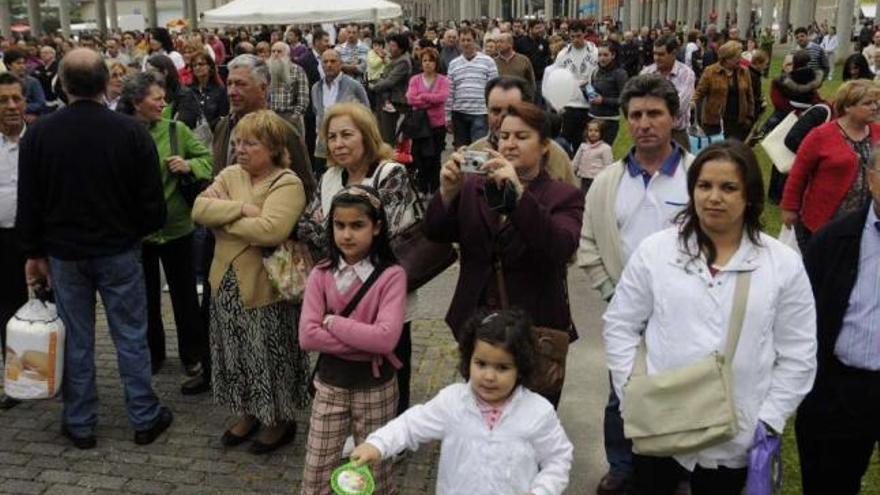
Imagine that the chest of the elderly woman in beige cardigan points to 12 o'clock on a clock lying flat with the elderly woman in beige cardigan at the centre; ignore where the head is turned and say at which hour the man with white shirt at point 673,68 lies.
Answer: The man with white shirt is roughly at 6 o'clock from the elderly woman in beige cardigan.

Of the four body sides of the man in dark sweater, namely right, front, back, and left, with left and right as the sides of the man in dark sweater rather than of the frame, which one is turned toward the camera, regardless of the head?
back

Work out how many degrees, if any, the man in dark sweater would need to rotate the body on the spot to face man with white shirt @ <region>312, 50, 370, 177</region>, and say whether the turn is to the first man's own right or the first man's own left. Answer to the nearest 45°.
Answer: approximately 45° to the first man's own right

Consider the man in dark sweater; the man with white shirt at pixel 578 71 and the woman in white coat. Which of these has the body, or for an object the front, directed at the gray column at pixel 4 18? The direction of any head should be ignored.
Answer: the man in dark sweater

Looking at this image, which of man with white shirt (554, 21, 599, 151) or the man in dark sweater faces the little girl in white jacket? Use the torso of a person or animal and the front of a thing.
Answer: the man with white shirt

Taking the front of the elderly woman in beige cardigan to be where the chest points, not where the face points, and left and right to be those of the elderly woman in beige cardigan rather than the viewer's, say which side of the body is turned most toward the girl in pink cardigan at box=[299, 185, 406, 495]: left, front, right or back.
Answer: left

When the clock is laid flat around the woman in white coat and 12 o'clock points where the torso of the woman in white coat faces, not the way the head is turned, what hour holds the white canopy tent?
The white canopy tent is roughly at 5 o'clock from the woman in white coat.

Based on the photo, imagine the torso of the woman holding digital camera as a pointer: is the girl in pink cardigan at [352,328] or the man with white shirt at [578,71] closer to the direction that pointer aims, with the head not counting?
the girl in pink cardigan

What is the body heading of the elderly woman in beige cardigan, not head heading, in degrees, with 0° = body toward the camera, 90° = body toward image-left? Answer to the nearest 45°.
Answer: approximately 45°

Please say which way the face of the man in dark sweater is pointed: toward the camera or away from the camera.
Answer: away from the camera

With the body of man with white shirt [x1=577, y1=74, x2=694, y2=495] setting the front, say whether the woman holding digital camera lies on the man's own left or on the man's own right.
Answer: on the man's own right

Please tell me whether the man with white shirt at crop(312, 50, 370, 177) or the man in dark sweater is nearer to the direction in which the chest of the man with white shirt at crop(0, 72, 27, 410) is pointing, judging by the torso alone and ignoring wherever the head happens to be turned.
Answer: the man in dark sweater
